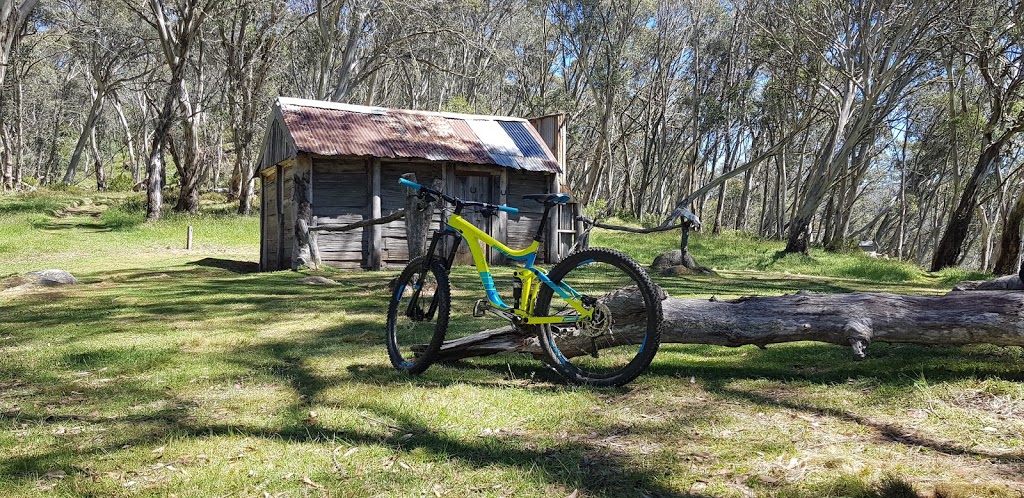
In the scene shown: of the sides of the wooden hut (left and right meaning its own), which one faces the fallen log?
front

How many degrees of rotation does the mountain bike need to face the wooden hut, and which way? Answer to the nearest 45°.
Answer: approximately 45° to its right

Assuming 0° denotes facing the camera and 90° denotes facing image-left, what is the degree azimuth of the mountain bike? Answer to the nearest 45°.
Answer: approximately 135°

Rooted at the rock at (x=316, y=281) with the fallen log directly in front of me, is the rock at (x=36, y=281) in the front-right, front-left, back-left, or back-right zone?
back-right

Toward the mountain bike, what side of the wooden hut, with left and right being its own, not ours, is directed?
front

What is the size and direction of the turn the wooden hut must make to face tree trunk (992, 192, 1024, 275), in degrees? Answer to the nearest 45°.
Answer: approximately 90° to its left

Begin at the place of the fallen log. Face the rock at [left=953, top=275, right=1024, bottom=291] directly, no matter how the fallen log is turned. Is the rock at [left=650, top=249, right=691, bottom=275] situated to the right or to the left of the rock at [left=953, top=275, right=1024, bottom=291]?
left

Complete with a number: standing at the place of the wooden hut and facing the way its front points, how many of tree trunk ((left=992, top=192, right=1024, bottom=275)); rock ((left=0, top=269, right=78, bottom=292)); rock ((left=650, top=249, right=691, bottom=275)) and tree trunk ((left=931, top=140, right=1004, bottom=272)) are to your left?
3

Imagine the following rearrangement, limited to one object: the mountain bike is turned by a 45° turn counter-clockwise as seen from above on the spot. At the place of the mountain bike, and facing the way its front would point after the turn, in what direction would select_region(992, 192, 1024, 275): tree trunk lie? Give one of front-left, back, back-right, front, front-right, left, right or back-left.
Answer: back-right

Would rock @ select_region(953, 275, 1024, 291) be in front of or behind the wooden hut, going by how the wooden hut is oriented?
in front

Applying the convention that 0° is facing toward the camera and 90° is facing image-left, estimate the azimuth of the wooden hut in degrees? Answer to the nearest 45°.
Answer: approximately 0°

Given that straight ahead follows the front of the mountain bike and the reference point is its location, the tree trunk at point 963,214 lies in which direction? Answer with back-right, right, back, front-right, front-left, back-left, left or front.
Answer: right

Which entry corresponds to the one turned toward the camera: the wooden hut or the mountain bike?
the wooden hut

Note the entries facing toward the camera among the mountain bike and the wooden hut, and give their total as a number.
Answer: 1
